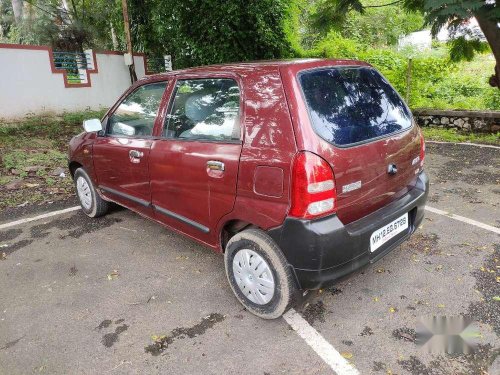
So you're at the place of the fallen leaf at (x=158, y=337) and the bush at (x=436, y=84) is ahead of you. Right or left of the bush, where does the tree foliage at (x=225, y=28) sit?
left

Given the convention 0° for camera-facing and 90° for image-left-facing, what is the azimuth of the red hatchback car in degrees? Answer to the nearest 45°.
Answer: approximately 135°

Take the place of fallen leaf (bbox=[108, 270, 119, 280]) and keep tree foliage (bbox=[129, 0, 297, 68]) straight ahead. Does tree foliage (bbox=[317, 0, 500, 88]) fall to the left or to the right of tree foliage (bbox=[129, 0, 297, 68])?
right

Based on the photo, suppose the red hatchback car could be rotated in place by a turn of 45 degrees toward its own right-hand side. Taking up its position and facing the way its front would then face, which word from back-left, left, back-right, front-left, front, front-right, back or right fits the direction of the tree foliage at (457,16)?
front-right

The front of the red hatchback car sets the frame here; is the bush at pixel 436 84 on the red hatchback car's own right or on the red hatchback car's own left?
on the red hatchback car's own right

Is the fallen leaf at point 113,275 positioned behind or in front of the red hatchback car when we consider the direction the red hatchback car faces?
in front

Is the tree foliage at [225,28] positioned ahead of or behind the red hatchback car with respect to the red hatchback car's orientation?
ahead
